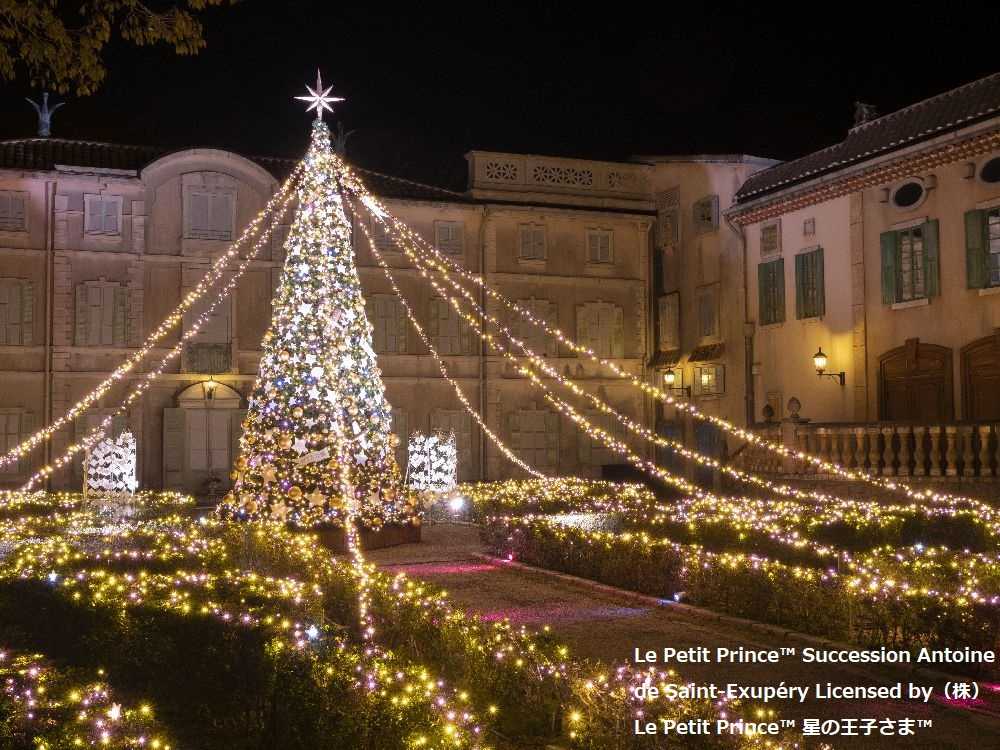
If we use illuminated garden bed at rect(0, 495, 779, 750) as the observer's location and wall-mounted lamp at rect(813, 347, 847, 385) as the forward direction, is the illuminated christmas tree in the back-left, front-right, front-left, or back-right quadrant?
front-left

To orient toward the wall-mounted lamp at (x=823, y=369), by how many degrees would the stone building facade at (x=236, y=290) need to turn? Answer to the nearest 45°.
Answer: approximately 45° to its left

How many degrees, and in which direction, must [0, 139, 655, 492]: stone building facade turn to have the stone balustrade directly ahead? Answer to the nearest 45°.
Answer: approximately 45° to its left

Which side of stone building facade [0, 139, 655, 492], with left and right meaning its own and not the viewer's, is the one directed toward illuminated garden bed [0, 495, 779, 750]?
front

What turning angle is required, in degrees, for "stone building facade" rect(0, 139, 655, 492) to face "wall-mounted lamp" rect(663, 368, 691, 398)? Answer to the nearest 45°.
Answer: approximately 90° to its left

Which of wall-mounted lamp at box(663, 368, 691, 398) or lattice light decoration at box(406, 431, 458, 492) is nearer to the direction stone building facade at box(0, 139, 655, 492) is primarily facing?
the lattice light decoration

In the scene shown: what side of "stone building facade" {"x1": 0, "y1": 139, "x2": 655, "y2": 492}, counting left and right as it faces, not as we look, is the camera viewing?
front

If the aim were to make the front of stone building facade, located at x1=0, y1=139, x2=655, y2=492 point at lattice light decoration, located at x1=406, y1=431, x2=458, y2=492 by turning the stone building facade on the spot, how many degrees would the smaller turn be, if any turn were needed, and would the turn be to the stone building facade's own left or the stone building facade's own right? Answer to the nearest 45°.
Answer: approximately 45° to the stone building facade's own left

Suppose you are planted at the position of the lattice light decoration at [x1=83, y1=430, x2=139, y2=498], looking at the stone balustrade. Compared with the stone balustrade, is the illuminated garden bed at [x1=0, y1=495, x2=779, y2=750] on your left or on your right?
right

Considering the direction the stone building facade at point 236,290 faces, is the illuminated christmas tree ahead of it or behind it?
ahead

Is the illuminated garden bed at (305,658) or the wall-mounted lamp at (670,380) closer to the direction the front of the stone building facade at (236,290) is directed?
the illuminated garden bed

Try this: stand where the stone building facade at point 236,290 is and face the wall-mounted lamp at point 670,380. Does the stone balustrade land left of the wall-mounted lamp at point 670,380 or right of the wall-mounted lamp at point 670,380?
right
